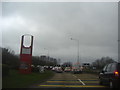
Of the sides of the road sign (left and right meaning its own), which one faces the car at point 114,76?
front

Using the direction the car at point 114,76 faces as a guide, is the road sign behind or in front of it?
in front

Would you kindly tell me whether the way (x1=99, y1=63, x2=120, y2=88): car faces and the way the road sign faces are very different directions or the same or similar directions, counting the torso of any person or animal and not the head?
very different directions

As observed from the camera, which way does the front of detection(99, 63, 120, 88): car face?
facing away from the viewer and to the left of the viewer

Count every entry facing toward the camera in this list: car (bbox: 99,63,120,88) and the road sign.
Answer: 1
